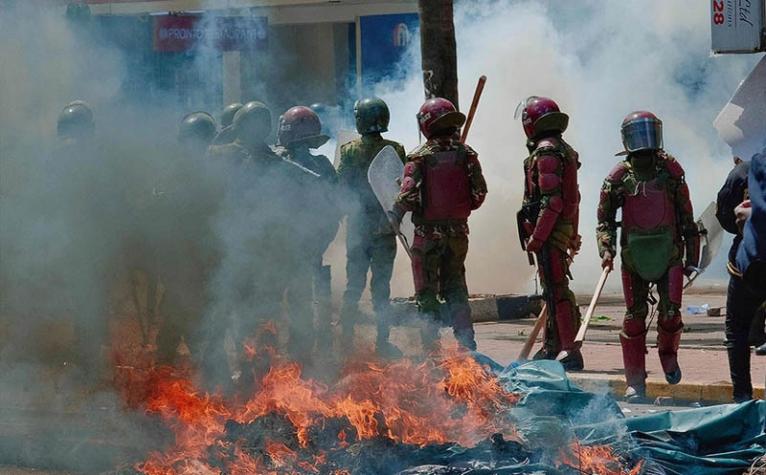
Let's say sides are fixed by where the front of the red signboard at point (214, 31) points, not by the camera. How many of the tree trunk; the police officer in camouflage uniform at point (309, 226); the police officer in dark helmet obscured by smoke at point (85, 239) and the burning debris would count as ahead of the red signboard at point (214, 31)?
4

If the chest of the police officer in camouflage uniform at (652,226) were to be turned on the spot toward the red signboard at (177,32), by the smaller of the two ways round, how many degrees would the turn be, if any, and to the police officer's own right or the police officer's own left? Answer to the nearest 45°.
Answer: approximately 135° to the police officer's own right

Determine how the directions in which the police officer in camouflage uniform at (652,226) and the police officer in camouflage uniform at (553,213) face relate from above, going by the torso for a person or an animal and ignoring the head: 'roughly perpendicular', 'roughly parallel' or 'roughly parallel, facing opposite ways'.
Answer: roughly perpendicular

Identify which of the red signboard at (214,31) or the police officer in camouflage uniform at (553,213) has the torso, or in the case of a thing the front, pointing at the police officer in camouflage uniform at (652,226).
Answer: the red signboard

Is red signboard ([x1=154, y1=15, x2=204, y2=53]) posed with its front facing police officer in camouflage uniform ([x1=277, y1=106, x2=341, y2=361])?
yes

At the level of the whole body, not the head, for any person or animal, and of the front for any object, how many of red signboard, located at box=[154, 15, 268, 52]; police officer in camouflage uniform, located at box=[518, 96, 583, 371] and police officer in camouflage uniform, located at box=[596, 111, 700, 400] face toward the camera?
2

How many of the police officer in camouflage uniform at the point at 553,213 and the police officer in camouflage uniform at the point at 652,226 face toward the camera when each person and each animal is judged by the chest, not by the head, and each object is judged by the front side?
1

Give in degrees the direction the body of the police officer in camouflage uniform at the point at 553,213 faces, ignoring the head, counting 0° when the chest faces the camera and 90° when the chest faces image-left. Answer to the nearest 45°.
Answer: approximately 90°

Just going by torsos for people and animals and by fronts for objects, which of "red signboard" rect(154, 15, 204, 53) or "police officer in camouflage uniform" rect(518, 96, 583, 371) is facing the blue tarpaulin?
the red signboard
